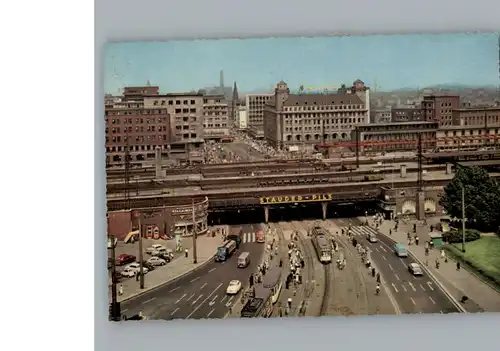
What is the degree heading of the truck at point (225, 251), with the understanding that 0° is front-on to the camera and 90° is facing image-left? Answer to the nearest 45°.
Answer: approximately 45°

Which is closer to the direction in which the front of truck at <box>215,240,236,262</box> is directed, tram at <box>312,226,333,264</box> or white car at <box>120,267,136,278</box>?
the white car

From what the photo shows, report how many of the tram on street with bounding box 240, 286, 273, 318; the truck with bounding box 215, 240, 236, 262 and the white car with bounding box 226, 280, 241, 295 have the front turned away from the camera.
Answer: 0

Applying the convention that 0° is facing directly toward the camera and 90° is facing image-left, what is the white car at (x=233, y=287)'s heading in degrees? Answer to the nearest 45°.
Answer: approximately 45°

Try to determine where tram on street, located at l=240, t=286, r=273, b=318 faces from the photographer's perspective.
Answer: facing the viewer and to the left of the viewer

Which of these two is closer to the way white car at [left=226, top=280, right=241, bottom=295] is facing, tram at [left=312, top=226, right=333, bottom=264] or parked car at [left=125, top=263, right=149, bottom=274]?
the parked car

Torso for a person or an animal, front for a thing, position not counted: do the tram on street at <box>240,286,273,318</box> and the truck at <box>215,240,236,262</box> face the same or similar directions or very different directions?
same or similar directions

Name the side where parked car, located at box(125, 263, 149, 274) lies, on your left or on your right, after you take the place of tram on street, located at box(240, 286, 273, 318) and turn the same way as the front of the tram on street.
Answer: on your right

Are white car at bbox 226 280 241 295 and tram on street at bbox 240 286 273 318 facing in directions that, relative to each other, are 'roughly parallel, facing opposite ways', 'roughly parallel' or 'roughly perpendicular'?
roughly parallel

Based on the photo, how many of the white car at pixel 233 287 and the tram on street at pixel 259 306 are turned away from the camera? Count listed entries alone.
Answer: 0

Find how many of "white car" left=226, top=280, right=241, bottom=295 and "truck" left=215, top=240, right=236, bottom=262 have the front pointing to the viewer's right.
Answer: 0

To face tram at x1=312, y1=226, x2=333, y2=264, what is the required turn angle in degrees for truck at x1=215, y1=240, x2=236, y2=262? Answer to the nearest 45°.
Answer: approximately 135° to its left

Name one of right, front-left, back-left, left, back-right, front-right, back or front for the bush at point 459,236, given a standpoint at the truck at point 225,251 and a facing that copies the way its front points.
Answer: back-left
